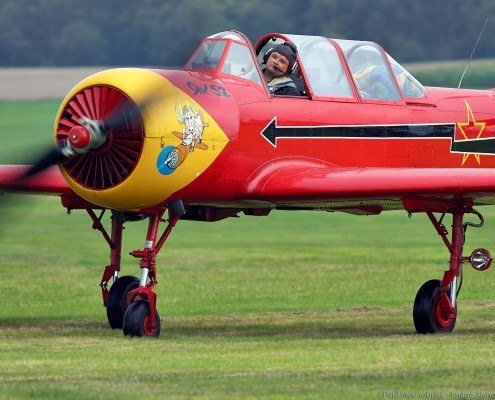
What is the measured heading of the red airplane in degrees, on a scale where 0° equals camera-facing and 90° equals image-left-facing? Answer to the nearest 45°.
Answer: approximately 45°

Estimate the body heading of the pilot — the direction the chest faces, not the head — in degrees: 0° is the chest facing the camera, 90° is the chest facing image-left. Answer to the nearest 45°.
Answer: approximately 45°
